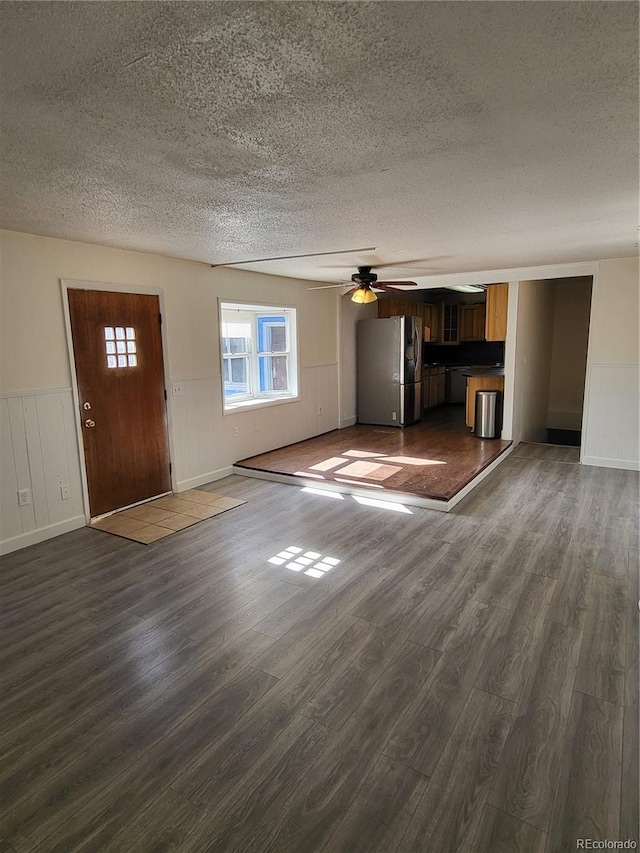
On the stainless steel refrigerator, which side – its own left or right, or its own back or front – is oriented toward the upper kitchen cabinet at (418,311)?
left

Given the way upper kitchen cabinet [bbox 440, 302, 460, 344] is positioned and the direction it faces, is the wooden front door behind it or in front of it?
in front

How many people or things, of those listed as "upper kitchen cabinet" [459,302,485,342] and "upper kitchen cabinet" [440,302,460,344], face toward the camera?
2

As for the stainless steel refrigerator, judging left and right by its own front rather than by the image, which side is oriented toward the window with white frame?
right

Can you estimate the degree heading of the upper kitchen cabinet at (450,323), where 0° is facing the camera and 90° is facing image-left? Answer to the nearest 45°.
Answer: approximately 0°

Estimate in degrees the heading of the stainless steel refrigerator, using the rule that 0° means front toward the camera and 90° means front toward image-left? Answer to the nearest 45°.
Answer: approximately 315°

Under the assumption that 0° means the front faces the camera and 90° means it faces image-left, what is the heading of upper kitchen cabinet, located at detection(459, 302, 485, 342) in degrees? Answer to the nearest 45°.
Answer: approximately 0°

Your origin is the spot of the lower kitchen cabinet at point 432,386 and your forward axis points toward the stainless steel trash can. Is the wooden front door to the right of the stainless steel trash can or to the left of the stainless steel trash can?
right

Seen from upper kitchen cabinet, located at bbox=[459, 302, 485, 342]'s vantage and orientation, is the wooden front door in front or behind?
in front

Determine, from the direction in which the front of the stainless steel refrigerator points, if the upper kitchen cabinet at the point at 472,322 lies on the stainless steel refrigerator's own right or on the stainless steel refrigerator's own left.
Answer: on the stainless steel refrigerator's own left
